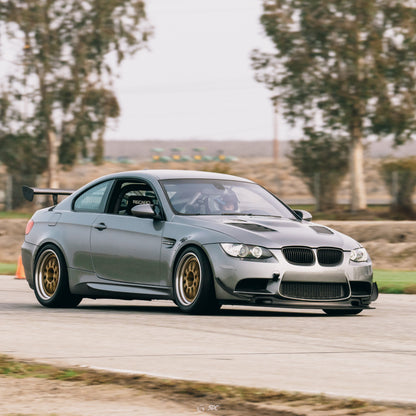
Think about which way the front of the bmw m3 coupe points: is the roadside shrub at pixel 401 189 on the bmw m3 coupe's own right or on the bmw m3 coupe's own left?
on the bmw m3 coupe's own left

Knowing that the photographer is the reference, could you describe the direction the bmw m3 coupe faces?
facing the viewer and to the right of the viewer

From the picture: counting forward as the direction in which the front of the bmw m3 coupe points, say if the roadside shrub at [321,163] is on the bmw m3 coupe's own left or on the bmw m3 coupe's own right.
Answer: on the bmw m3 coupe's own left

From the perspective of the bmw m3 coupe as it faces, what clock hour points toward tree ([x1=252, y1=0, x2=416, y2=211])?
The tree is roughly at 8 o'clock from the bmw m3 coupe.
